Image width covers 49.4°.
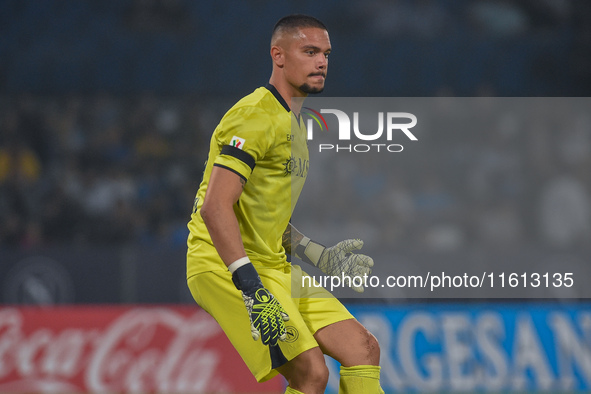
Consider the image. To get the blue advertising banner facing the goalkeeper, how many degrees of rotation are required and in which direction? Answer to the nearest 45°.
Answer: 0° — it already faces them

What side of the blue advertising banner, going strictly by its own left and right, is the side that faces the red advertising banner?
right

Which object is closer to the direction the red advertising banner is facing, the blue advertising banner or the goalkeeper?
the goalkeeper

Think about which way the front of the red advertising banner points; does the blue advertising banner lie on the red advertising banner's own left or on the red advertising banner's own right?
on the red advertising banner's own left

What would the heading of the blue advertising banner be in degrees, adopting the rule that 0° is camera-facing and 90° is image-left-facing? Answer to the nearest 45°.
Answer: approximately 0°

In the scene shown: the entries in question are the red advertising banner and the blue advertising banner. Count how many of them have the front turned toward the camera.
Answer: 2

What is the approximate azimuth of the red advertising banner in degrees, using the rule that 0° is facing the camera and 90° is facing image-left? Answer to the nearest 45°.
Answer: approximately 0°

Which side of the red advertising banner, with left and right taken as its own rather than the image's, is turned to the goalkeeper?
front

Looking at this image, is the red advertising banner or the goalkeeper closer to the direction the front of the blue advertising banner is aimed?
the goalkeeper
